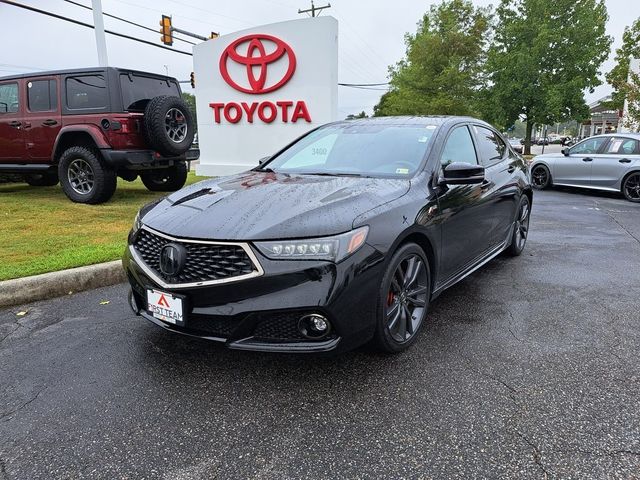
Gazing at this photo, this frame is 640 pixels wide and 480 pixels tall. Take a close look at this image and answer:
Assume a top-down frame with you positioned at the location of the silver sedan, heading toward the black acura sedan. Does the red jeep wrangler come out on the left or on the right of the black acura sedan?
right

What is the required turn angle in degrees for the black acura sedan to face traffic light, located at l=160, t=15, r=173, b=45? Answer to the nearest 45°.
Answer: approximately 135° to its right

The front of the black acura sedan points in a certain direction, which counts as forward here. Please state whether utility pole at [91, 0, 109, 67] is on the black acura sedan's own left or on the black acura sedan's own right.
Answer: on the black acura sedan's own right

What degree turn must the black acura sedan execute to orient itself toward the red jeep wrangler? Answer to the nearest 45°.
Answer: approximately 90° to its right

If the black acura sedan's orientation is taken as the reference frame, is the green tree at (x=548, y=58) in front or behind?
behind

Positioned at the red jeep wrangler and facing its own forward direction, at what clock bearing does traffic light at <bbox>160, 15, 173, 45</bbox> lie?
The traffic light is roughly at 2 o'clock from the red jeep wrangler.

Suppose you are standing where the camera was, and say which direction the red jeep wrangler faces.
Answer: facing away from the viewer and to the left of the viewer

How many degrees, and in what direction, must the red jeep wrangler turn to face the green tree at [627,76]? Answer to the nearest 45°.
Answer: approximately 135° to its right

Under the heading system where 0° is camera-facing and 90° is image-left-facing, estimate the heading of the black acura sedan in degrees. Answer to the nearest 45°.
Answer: approximately 45°

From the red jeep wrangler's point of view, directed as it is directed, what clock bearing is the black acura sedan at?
The black acura sedan is roughly at 7 o'clock from the red jeep wrangler.

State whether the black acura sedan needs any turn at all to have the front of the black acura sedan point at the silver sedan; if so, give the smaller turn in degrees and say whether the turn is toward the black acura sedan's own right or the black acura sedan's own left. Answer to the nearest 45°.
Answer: approximately 180°

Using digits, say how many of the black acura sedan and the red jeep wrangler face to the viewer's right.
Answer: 0
